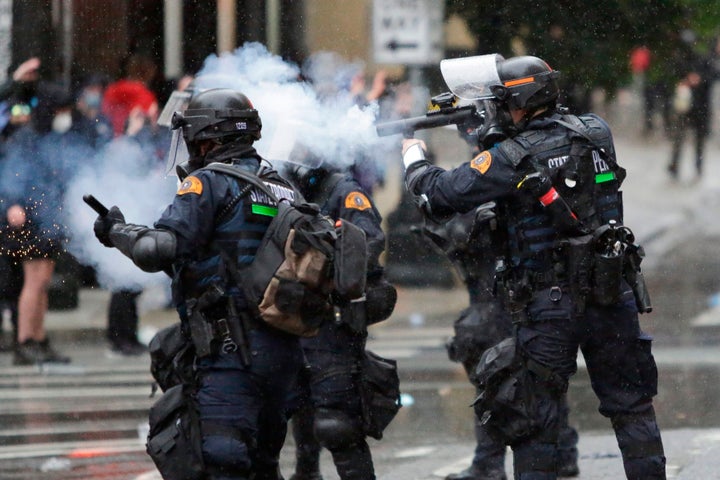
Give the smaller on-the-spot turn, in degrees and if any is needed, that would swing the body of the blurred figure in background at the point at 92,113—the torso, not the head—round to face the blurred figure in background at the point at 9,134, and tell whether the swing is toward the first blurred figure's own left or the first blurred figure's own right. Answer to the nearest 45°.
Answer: approximately 90° to the first blurred figure's own right

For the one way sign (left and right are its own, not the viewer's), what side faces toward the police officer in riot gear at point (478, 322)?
front

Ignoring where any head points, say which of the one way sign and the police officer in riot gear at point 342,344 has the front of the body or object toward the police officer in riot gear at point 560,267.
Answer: the one way sign

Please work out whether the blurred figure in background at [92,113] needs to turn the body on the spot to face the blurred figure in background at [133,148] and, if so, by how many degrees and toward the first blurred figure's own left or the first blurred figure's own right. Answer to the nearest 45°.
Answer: approximately 45° to the first blurred figure's own left

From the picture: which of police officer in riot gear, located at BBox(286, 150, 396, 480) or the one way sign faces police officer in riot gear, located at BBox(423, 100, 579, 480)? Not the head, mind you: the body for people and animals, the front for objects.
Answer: the one way sign

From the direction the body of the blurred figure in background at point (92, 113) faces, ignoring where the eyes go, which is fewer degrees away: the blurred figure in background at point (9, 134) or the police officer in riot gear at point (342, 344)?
the police officer in riot gear

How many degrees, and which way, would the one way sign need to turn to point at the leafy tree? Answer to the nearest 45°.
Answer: approximately 90° to its left

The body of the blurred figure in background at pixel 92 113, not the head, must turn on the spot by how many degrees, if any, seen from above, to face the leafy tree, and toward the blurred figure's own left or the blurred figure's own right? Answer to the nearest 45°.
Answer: approximately 90° to the blurred figure's own left

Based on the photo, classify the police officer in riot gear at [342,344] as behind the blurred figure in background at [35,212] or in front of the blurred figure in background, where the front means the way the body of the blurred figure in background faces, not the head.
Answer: in front

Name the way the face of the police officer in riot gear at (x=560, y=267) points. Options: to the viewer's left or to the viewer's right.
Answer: to the viewer's left

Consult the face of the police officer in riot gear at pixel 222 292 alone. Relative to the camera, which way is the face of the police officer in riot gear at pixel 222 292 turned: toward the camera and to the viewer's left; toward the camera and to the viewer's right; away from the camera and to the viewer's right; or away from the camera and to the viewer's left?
away from the camera and to the viewer's left

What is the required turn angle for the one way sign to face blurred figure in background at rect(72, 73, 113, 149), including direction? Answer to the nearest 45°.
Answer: approximately 45° to its right
